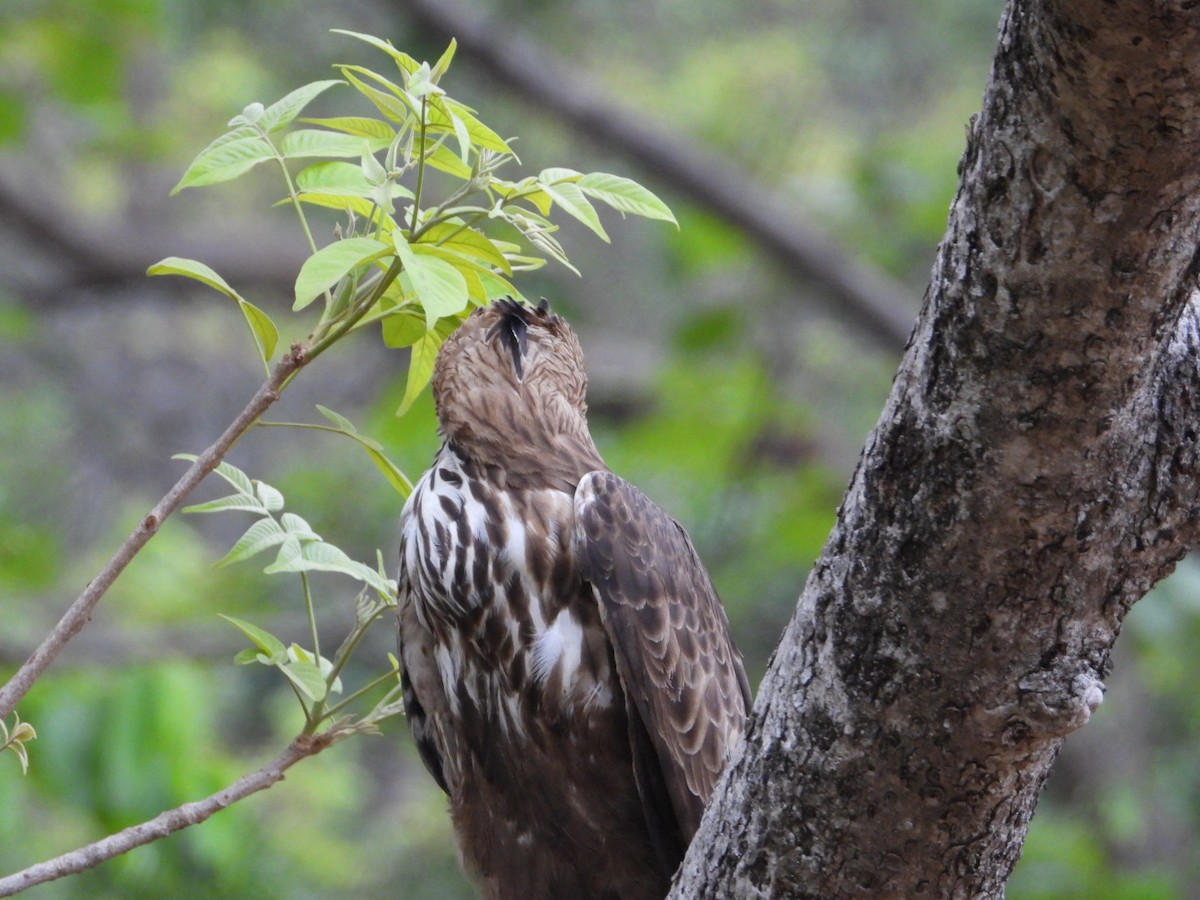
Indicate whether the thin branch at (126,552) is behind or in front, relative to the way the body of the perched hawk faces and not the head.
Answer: in front

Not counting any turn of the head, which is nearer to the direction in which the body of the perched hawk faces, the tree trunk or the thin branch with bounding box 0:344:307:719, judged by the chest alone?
the thin branch

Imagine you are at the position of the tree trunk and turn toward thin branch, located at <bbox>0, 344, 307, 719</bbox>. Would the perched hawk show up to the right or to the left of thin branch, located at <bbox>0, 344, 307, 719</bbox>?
right
